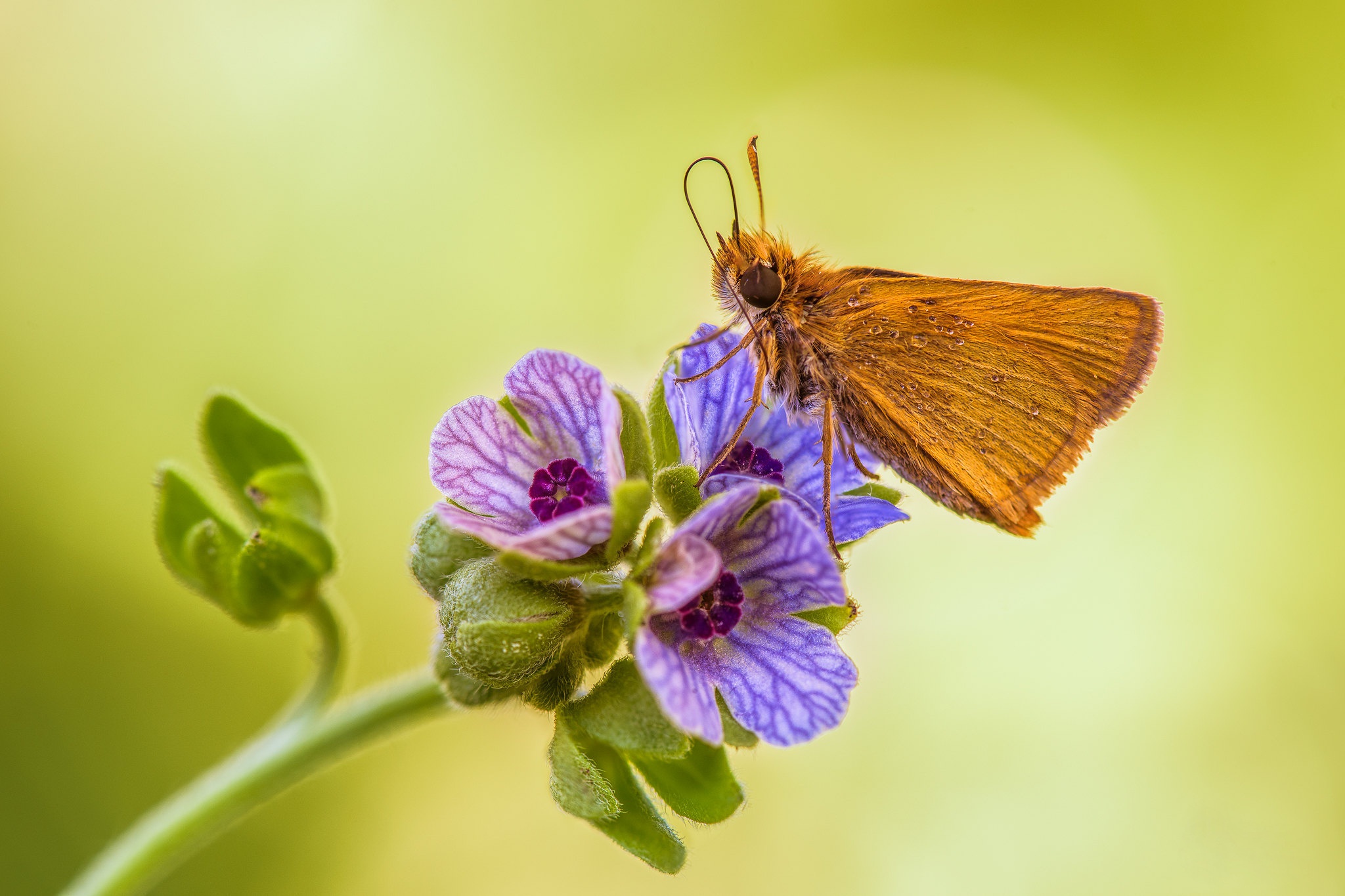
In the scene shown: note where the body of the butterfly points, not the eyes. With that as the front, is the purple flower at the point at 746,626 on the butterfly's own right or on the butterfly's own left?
on the butterfly's own left

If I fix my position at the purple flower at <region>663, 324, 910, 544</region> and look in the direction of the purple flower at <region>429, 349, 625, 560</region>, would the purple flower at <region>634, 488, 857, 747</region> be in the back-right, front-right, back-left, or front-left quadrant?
front-left

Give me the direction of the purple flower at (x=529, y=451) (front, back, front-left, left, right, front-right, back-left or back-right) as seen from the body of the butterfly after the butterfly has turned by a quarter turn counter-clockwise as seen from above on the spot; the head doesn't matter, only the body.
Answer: front-right

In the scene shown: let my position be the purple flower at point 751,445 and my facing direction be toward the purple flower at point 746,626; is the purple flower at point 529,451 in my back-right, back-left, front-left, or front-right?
front-right

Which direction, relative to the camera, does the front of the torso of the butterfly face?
to the viewer's left
